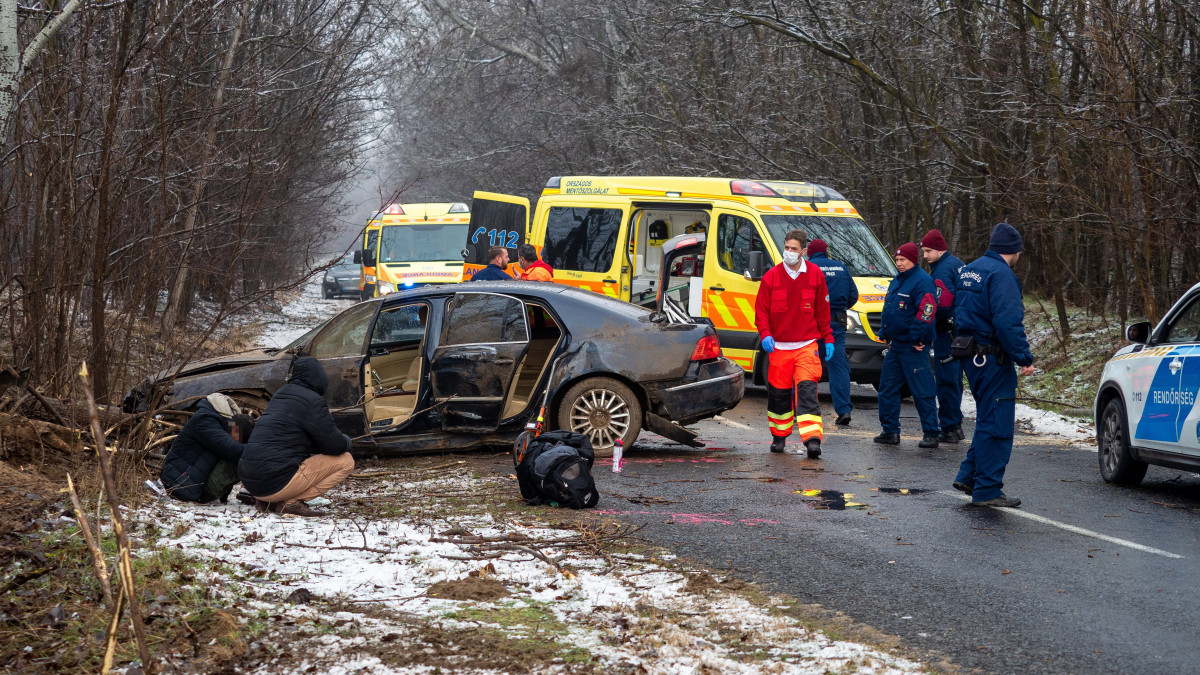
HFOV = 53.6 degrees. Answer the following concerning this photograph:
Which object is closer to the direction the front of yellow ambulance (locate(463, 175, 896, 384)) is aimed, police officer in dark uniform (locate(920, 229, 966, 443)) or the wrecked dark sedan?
the police officer in dark uniform

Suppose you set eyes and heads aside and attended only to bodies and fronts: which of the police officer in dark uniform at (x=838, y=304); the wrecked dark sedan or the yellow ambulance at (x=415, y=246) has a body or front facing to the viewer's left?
the wrecked dark sedan

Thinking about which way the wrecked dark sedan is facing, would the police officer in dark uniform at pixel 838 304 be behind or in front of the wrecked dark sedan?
behind

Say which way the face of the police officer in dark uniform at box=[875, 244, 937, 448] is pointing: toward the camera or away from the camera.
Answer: toward the camera

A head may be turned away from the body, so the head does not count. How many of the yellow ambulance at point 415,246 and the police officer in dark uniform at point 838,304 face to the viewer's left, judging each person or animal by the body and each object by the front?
0

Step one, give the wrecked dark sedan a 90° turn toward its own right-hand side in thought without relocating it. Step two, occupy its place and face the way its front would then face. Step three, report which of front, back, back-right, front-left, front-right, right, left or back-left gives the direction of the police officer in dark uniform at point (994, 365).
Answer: back-right

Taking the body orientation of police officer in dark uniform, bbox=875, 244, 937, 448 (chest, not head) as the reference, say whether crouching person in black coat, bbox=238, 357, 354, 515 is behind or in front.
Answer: in front

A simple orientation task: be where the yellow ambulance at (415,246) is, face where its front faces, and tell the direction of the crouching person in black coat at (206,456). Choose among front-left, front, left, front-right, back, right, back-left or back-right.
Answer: front

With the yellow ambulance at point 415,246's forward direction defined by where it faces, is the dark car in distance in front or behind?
behind

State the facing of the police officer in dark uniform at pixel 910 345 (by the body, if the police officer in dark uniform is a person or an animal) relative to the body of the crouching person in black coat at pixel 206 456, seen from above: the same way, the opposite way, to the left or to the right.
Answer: the opposite way

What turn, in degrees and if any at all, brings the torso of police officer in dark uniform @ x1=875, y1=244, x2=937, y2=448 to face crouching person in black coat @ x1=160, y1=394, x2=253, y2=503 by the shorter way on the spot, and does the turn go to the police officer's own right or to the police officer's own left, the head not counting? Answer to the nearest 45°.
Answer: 0° — they already face them

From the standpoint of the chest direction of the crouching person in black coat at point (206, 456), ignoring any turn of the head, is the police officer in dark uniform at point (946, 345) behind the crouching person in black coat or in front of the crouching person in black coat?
in front

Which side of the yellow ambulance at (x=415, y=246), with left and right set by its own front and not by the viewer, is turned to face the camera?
front
